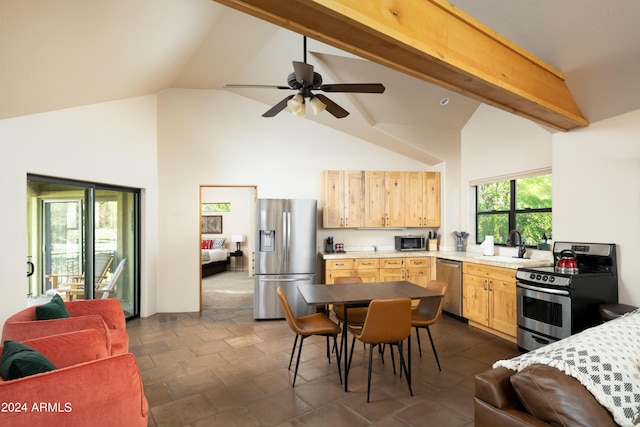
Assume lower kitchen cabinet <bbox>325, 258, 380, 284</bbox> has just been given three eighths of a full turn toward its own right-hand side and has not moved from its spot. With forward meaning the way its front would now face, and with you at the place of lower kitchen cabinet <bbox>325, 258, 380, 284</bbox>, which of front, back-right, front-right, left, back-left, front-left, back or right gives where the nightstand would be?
front

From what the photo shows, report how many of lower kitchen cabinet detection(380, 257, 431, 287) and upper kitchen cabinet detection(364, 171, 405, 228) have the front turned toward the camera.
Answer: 2

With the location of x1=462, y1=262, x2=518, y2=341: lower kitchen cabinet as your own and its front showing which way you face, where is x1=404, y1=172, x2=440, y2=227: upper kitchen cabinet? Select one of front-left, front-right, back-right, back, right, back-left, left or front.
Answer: right

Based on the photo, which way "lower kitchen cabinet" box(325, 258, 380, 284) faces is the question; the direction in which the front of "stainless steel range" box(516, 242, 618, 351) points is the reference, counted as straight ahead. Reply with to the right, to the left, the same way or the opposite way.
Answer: to the left

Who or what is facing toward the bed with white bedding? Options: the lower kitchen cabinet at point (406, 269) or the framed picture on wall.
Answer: the framed picture on wall

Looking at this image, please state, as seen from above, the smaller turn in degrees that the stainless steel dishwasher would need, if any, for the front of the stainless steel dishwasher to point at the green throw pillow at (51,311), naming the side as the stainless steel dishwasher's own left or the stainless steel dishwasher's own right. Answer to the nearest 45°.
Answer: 0° — it already faces it

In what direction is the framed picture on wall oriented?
toward the camera

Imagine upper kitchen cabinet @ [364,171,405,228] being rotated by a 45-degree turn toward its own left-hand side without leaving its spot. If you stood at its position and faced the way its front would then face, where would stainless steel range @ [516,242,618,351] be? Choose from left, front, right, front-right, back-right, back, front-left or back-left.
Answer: front

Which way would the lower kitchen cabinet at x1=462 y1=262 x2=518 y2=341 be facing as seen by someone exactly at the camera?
facing the viewer and to the left of the viewer

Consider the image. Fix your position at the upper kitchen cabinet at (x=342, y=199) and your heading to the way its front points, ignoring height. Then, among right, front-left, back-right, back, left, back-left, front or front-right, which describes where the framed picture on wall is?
back-right

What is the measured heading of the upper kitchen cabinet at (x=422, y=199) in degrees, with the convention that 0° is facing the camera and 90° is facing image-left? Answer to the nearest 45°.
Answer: approximately 0°

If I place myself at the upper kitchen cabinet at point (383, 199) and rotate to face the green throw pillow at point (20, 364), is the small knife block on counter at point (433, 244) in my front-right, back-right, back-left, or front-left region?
back-left

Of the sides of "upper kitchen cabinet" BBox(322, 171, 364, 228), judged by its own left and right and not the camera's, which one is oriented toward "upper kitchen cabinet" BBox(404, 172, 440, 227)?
left

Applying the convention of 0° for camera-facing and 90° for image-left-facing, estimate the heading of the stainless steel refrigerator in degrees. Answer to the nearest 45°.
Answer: approximately 0°
